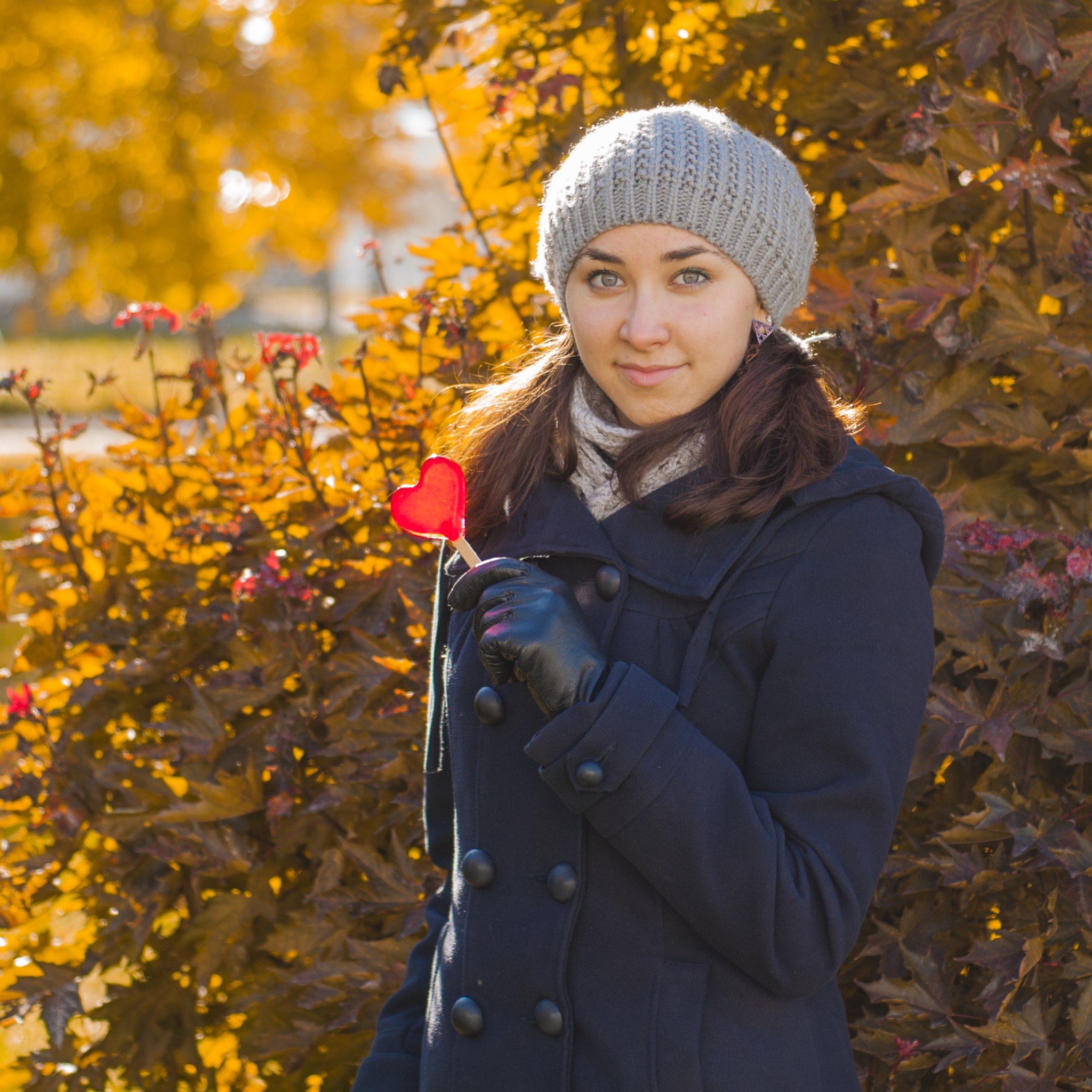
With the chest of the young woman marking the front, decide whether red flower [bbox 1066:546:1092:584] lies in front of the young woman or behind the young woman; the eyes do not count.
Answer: behind

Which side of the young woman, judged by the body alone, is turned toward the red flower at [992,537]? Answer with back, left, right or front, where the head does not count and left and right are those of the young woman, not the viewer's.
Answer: back

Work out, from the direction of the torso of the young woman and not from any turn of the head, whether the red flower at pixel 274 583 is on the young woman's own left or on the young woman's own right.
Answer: on the young woman's own right

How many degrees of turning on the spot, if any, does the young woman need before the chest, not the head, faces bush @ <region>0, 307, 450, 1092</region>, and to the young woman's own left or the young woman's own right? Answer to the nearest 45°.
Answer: approximately 90° to the young woman's own right

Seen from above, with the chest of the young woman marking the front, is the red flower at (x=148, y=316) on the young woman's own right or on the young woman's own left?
on the young woman's own right

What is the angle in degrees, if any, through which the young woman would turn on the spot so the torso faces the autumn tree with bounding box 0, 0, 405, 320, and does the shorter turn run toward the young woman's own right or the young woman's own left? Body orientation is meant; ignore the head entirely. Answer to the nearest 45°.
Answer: approximately 135° to the young woman's own right

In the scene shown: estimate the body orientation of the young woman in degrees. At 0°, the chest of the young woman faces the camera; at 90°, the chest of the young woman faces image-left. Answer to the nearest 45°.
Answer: approximately 45°
